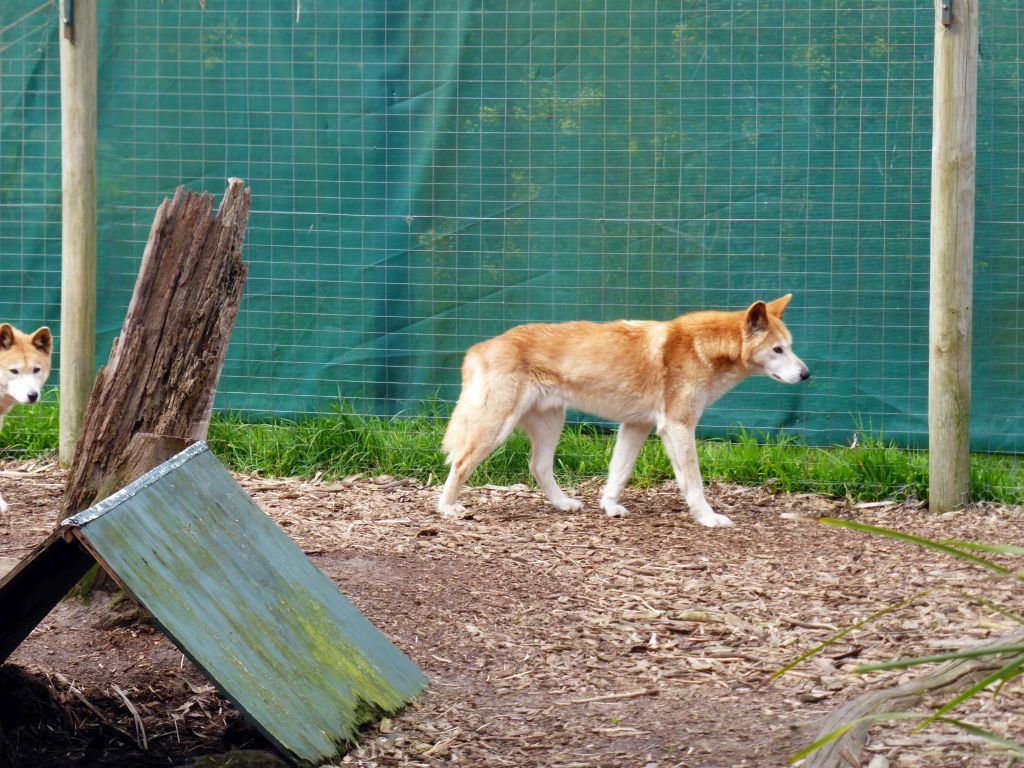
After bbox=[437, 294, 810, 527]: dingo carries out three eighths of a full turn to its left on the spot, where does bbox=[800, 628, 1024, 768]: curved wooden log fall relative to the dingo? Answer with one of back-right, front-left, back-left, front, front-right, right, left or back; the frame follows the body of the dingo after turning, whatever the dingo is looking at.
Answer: back-left

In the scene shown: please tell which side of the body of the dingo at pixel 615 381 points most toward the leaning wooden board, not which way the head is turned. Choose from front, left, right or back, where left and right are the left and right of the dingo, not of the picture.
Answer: right

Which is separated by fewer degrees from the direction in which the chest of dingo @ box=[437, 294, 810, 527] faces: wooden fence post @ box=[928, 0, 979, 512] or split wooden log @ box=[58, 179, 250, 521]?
the wooden fence post

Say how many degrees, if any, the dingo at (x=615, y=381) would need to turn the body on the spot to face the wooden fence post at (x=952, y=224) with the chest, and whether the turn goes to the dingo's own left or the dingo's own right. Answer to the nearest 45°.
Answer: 0° — it already faces it

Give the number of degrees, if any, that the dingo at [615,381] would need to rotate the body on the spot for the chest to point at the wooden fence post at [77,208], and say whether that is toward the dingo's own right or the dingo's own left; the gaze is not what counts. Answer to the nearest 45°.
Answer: approximately 180°

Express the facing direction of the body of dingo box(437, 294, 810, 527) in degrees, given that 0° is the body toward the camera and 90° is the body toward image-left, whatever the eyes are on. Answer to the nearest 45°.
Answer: approximately 270°

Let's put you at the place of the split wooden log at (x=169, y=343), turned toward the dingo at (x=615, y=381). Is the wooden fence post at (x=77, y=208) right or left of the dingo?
left
